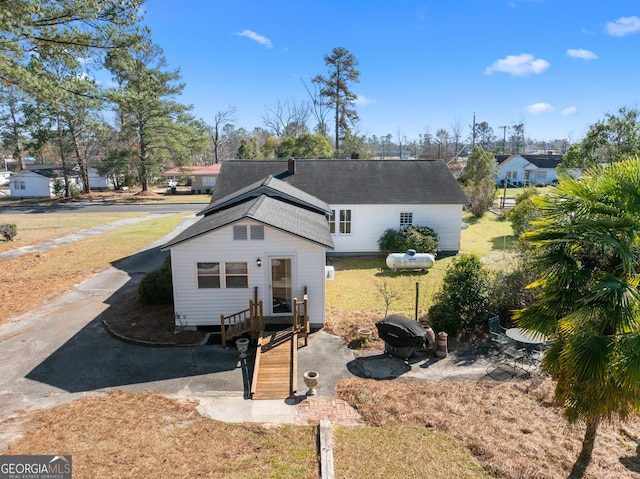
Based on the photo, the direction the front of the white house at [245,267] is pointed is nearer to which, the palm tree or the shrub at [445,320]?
the palm tree

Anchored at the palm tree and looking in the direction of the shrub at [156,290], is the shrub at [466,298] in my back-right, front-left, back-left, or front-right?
front-right

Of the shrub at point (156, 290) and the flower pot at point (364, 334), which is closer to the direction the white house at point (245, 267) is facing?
the flower pot

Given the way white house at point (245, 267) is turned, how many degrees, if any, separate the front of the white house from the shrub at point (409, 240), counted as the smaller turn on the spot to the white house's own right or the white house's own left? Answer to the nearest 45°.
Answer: approximately 135° to the white house's own left

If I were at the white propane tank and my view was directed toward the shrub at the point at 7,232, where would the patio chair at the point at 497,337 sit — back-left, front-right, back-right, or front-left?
back-left

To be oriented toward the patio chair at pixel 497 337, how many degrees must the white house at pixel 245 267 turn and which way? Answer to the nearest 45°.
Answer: approximately 90° to its left

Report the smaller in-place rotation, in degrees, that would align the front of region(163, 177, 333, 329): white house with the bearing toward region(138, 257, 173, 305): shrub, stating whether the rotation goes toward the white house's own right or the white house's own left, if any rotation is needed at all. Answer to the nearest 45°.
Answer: approximately 135° to the white house's own right

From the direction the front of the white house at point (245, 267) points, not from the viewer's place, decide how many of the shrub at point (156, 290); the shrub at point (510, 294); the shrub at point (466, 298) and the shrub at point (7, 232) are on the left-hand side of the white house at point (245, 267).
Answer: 2

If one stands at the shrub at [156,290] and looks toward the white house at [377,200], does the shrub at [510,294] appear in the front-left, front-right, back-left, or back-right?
front-right

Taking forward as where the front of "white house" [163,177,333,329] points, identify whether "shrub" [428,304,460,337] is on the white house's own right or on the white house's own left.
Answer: on the white house's own left

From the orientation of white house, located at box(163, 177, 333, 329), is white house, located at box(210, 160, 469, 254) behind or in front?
behind

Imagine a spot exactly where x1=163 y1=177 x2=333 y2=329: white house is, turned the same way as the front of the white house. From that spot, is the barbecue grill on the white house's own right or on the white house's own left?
on the white house's own left

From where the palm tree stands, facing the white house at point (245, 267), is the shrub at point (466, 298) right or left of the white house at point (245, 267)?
right

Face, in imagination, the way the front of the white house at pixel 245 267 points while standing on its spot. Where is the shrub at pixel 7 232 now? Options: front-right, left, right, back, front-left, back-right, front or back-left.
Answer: back-right

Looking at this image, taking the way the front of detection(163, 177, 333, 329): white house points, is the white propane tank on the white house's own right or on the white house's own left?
on the white house's own left

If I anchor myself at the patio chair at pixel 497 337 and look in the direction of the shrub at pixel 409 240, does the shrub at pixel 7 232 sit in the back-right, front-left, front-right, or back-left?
front-left

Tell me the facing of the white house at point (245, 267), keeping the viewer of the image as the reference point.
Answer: facing the viewer

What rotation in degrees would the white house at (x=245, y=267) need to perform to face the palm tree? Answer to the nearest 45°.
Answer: approximately 45° to its left
